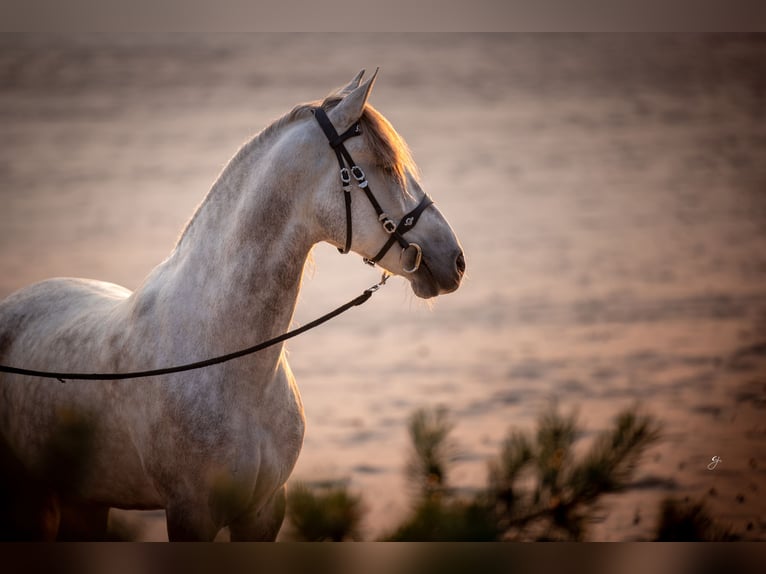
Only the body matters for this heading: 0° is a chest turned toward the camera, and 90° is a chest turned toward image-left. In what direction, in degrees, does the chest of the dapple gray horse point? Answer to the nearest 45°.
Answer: approximately 315°
